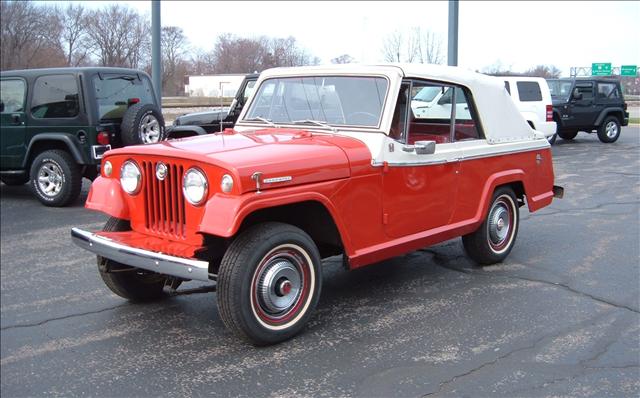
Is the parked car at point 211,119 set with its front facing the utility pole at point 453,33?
no

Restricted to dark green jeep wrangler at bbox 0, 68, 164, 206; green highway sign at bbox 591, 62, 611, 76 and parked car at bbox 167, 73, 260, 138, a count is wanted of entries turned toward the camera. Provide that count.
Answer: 1

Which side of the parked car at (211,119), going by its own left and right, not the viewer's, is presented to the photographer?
left

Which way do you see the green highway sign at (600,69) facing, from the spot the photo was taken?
facing the viewer

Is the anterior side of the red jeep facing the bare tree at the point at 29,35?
no

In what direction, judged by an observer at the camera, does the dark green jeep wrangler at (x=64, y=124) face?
facing away from the viewer and to the left of the viewer

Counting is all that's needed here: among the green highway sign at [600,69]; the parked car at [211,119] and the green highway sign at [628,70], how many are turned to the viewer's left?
1

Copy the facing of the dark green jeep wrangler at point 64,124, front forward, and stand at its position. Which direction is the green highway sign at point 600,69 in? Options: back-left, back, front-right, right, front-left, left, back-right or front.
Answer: right

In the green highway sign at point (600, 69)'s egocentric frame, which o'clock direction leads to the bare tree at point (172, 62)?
The bare tree is roughly at 2 o'clock from the green highway sign.

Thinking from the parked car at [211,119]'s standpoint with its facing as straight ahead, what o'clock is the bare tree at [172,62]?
The bare tree is roughly at 3 o'clock from the parked car.

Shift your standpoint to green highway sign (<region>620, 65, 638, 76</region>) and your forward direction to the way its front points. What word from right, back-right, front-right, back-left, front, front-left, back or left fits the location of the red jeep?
front

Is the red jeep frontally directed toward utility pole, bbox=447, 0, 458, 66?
no

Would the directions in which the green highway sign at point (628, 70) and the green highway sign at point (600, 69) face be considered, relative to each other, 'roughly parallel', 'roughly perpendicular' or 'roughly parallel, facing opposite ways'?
roughly parallel
